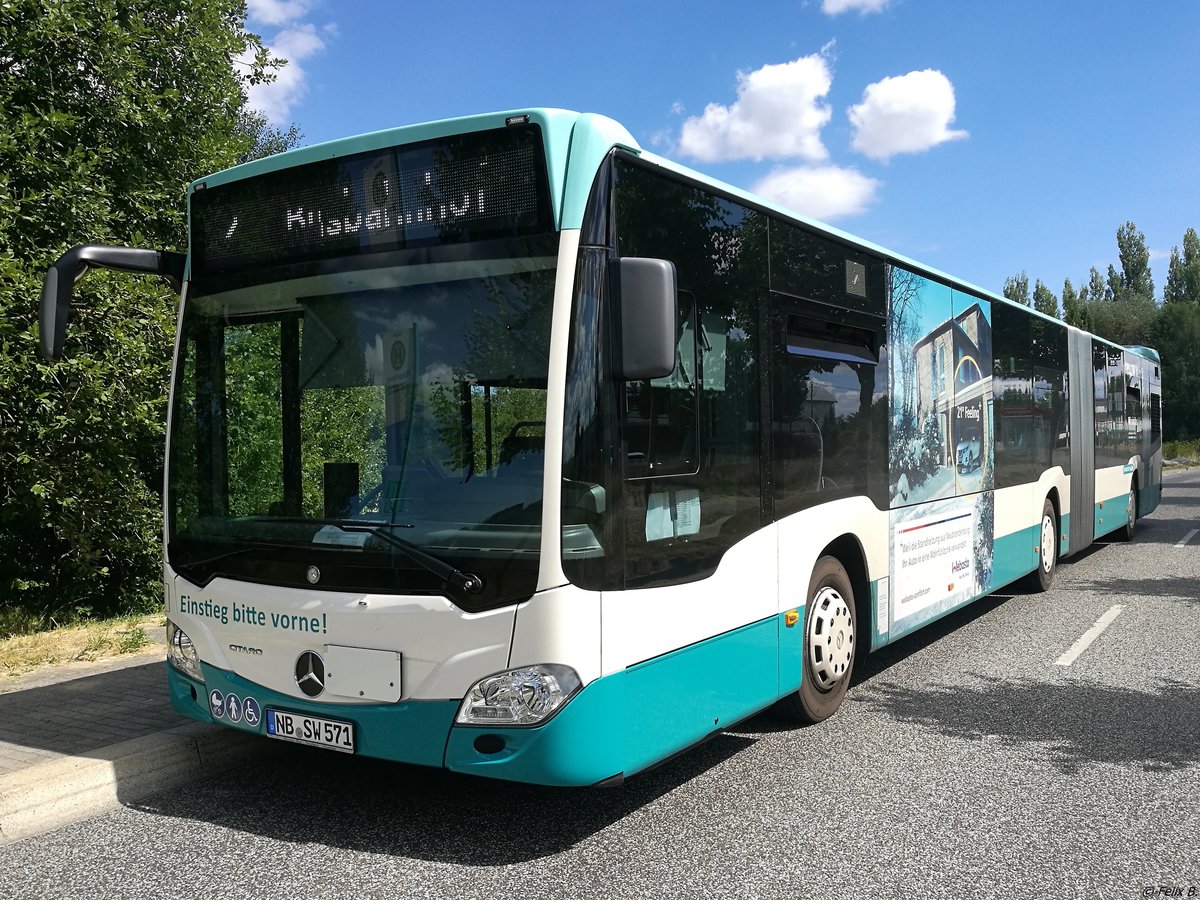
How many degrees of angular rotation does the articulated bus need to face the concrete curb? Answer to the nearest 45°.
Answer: approximately 45° to its right

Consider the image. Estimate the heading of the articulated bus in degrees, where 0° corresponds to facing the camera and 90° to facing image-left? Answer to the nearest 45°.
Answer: approximately 45°

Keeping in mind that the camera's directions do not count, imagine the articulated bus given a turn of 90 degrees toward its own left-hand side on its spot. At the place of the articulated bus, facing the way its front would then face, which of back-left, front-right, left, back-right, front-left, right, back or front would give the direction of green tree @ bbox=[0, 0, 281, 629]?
back
